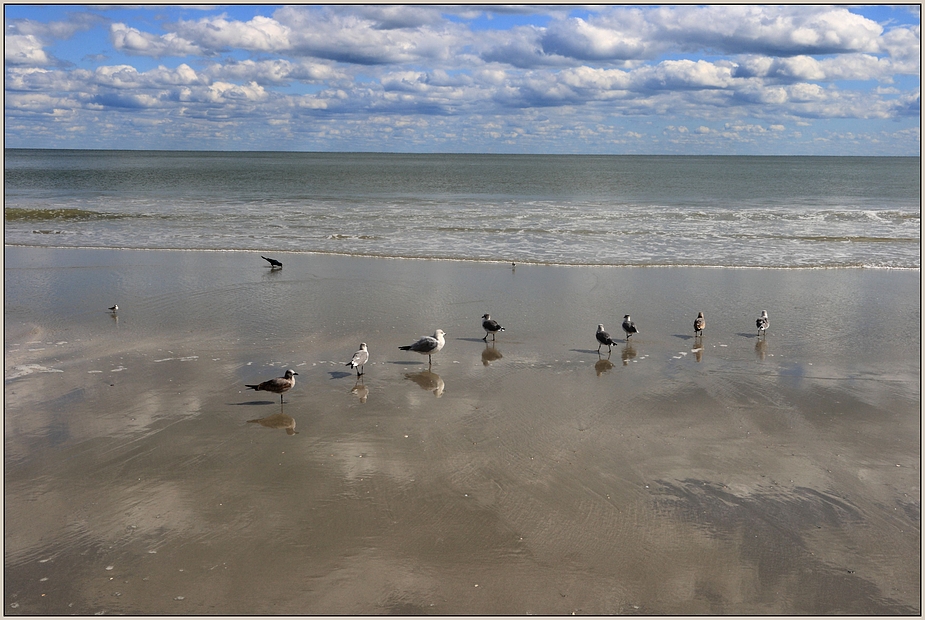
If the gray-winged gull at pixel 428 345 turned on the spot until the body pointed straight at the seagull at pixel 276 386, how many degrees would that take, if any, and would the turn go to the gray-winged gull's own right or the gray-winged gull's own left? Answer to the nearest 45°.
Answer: approximately 135° to the gray-winged gull's own right

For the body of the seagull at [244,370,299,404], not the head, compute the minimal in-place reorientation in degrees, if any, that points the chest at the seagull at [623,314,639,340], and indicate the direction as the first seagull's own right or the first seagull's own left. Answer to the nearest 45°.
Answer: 0° — it already faces it

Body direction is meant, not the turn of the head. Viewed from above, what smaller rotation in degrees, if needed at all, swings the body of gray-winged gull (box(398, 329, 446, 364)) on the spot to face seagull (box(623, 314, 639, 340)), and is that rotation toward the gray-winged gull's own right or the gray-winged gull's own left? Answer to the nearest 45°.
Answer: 0° — it already faces it

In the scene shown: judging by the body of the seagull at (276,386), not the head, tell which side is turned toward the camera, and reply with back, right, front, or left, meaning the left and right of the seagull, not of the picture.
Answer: right

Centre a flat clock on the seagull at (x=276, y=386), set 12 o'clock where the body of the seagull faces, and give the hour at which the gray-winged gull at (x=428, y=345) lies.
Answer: The gray-winged gull is roughly at 11 o'clock from the seagull.

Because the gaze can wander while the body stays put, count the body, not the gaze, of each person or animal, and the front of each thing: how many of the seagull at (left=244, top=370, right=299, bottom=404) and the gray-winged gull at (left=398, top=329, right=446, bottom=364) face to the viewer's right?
2

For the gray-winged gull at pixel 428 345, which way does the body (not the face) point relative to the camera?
to the viewer's right
